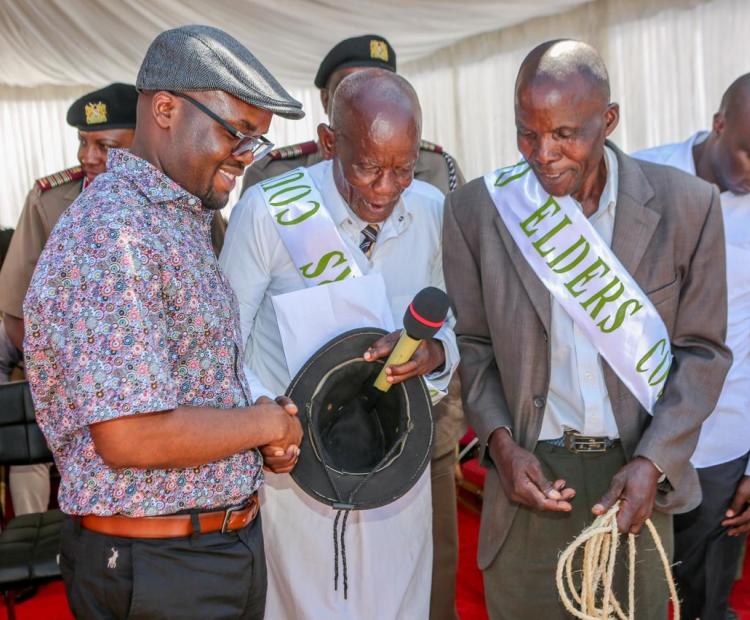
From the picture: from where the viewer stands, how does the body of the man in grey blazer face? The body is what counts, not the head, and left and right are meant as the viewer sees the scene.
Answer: facing the viewer

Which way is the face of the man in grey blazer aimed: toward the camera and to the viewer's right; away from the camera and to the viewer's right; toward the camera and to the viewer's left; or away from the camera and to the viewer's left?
toward the camera and to the viewer's left

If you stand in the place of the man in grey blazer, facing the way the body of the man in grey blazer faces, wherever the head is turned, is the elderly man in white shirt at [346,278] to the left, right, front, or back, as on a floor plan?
right

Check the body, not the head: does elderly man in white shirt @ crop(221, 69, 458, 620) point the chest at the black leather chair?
no

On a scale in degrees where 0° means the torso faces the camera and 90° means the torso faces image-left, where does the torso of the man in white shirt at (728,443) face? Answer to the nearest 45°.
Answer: approximately 315°

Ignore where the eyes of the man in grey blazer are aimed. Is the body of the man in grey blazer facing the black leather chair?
no

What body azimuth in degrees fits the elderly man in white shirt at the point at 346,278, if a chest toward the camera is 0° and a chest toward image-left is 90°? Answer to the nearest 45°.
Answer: approximately 315°

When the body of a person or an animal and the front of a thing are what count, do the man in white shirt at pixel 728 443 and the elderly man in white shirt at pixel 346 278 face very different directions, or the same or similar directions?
same or similar directions

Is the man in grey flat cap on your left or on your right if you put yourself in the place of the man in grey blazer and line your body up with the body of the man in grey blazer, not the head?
on your right

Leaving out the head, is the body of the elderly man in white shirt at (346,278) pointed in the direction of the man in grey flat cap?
no

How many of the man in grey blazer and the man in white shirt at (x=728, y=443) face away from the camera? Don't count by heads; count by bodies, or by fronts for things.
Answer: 0

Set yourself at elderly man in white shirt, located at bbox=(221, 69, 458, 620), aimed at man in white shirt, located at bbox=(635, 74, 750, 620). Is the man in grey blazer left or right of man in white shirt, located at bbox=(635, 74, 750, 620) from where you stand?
right

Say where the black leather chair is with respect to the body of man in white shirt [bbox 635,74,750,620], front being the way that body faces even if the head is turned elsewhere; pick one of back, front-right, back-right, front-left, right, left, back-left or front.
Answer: back-right
